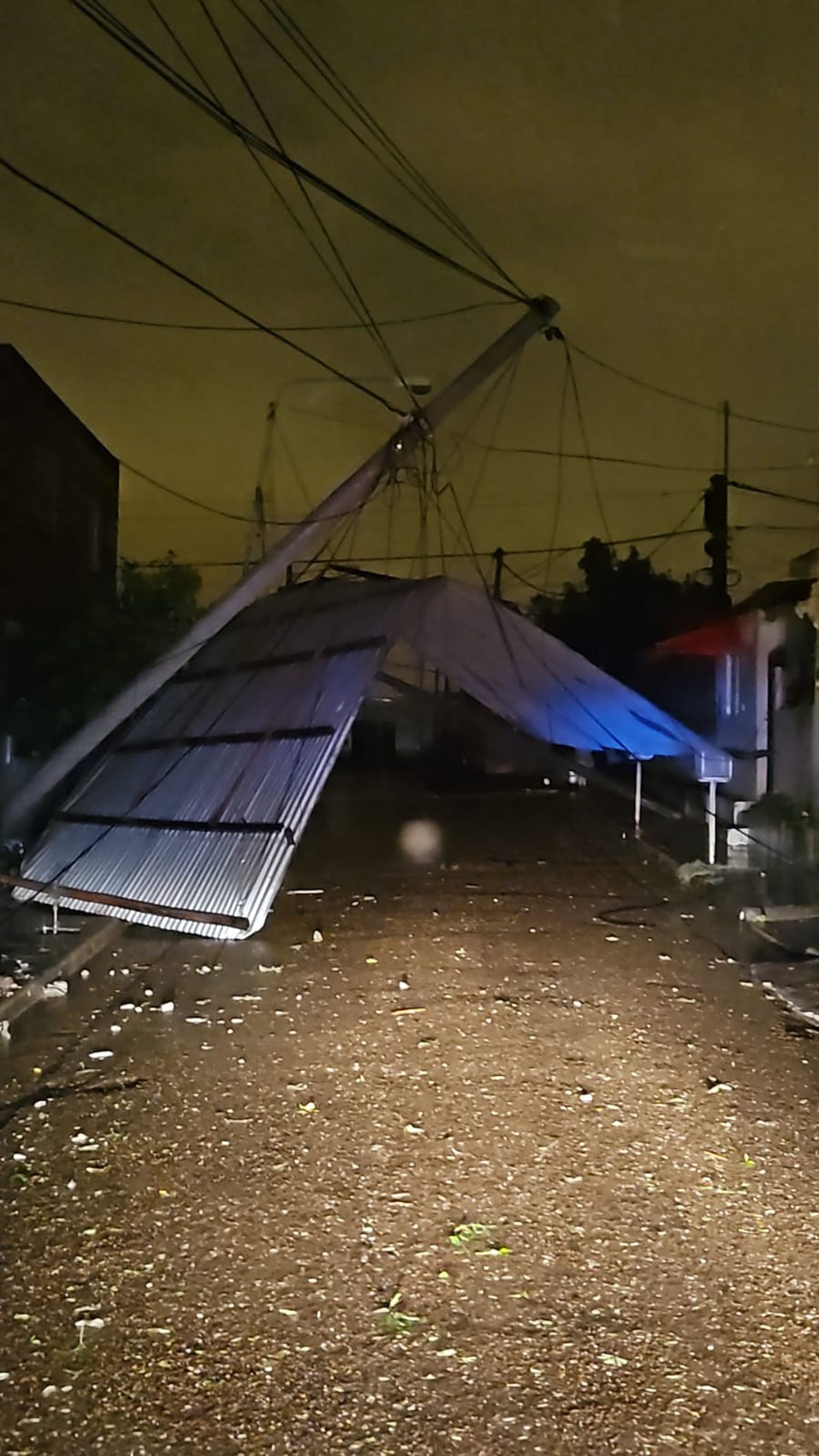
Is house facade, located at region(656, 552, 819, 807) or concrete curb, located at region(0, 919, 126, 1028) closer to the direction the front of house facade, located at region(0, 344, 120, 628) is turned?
the house facade

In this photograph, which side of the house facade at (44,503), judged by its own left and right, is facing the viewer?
right

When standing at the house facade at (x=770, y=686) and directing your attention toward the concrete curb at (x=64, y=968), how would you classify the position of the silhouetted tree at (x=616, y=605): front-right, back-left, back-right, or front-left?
back-right

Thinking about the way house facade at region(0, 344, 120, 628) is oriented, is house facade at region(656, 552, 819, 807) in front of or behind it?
in front

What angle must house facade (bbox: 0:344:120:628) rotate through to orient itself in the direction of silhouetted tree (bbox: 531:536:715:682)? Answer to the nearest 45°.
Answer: approximately 45° to its left

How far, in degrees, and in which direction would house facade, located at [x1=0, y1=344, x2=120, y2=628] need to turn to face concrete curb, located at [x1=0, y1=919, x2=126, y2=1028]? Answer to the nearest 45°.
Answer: approximately 90° to its right

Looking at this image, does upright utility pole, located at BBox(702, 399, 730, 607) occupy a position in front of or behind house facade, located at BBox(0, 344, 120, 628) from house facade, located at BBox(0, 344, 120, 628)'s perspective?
in front
